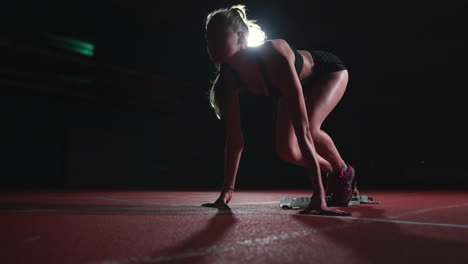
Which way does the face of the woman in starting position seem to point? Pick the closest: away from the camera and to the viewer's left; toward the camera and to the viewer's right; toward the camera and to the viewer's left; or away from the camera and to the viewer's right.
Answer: toward the camera and to the viewer's left

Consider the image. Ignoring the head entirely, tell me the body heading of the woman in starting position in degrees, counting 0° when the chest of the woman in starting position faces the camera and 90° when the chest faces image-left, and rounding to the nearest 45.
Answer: approximately 45°
